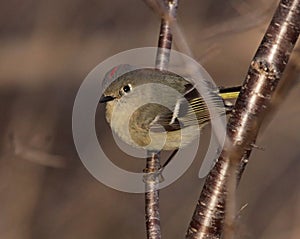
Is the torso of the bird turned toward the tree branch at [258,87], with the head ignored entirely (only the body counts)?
no

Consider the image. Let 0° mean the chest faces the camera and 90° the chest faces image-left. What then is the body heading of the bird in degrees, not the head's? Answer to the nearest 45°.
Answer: approximately 90°
